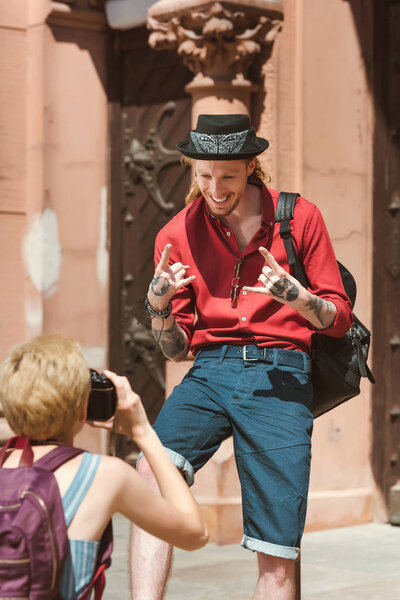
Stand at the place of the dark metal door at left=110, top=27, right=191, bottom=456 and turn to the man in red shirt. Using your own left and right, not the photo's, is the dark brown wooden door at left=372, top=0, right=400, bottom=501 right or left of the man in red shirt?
left

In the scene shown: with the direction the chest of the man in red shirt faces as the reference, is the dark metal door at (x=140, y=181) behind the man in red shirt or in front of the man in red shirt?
behind

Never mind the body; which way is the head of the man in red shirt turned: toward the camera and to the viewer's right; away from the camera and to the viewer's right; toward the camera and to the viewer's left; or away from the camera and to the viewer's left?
toward the camera and to the viewer's left

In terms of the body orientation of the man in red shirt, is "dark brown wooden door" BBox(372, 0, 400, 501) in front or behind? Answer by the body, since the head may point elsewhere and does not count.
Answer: behind

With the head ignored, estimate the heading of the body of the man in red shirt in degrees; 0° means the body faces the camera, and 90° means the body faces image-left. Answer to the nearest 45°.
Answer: approximately 0°
